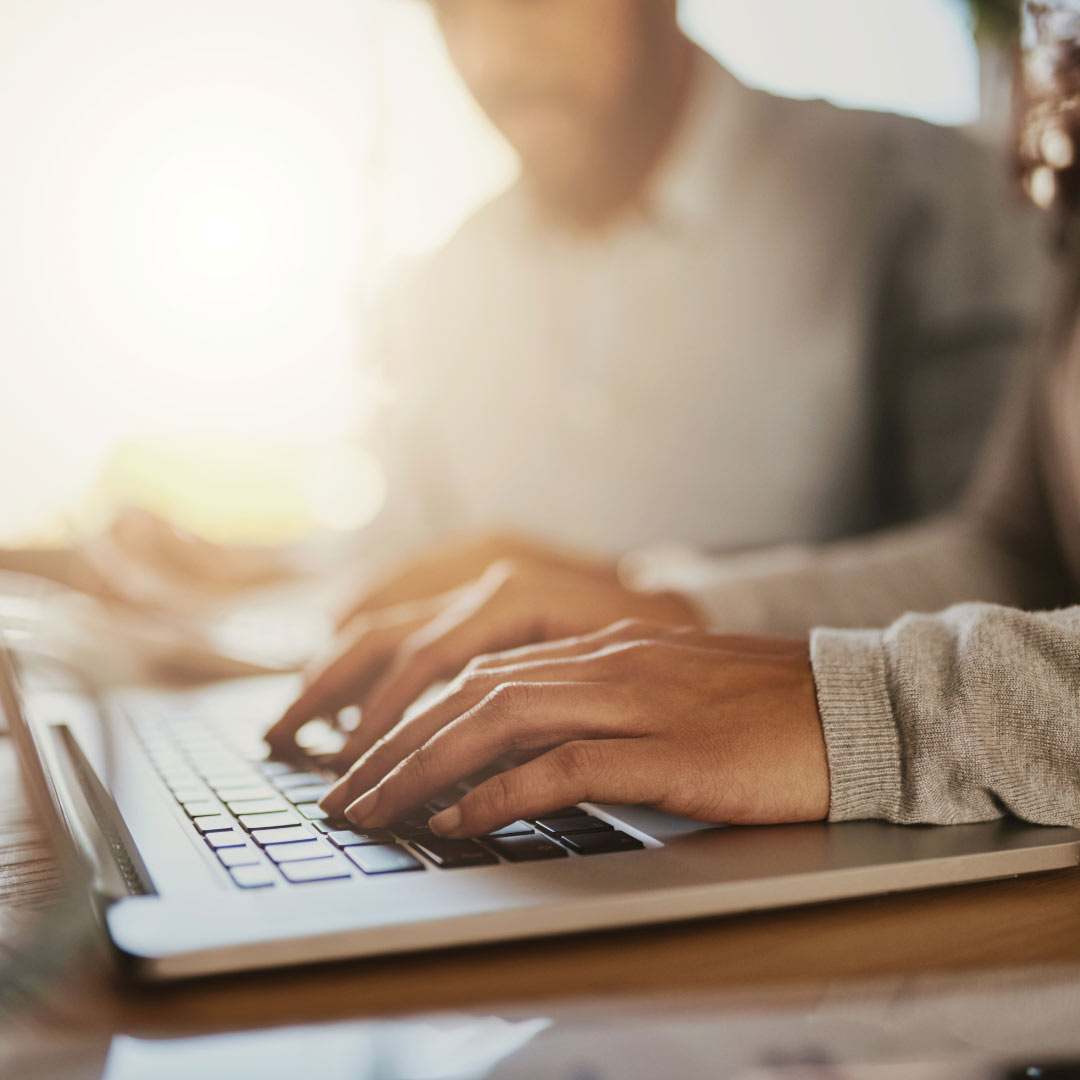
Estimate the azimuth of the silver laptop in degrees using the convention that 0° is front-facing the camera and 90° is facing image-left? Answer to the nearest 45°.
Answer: approximately 270°

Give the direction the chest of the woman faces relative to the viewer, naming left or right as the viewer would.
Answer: facing to the left of the viewer

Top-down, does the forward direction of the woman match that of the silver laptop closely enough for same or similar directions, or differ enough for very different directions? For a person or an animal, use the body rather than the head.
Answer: very different directions
